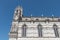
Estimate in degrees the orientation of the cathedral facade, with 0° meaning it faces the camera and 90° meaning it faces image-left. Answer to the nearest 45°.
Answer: approximately 0°
